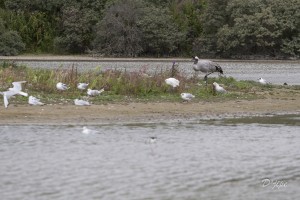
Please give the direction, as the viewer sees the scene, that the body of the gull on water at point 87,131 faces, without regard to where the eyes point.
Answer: to the viewer's left

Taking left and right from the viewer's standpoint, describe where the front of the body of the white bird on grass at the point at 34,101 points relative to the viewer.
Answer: facing to the left of the viewer

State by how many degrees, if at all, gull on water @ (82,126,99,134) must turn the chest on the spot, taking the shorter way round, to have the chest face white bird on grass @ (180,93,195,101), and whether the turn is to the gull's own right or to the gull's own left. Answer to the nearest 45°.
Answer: approximately 135° to the gull's own right

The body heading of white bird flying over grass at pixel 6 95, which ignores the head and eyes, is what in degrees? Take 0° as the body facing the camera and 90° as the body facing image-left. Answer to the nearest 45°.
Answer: approximately 90°

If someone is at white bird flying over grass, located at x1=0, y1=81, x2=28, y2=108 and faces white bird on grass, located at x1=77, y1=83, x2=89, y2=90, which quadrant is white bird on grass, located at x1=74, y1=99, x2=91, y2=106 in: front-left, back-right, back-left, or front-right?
front-right

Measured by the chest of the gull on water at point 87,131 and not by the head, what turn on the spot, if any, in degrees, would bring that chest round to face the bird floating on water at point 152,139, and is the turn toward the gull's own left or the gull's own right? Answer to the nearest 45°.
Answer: approximately 135° to the gull's own left

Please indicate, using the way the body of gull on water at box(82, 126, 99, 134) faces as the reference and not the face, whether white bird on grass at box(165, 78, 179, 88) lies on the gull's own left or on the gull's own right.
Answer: on the gull's own right

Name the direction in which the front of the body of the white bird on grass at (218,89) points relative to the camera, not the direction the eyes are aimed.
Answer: to the viewer's left

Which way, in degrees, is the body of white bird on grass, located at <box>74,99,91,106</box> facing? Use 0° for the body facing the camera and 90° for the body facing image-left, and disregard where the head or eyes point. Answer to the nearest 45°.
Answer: approximately 90°
